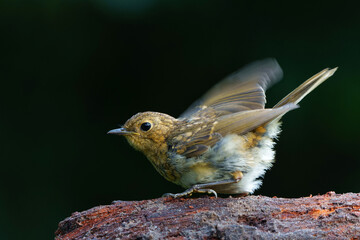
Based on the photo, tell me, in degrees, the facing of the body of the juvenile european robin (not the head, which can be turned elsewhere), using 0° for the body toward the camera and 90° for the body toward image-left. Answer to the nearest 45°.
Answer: approximately 90°
